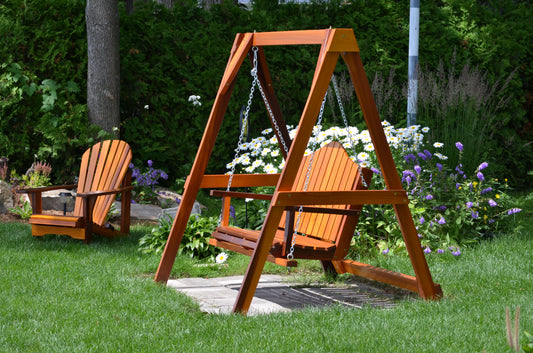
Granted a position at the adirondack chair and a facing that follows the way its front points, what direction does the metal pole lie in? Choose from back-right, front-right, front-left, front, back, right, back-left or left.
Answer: back-left

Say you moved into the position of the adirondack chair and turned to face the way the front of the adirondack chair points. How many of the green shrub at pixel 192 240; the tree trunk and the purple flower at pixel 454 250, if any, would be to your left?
2

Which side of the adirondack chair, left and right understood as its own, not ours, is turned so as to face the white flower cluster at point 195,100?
back

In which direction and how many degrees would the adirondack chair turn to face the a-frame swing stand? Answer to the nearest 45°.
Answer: approximately 90° to its left

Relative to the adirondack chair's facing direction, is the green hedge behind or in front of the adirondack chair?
behind

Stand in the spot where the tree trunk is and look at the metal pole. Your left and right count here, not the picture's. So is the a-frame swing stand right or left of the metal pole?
right

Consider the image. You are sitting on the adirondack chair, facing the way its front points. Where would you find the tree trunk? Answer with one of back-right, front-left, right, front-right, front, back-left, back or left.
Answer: back-right

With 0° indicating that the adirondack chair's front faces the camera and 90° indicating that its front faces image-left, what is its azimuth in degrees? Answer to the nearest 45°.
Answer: approximately 45°

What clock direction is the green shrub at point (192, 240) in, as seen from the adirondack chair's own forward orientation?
The green shrub is roughly at 9 o'clock from the adirondack chair.
